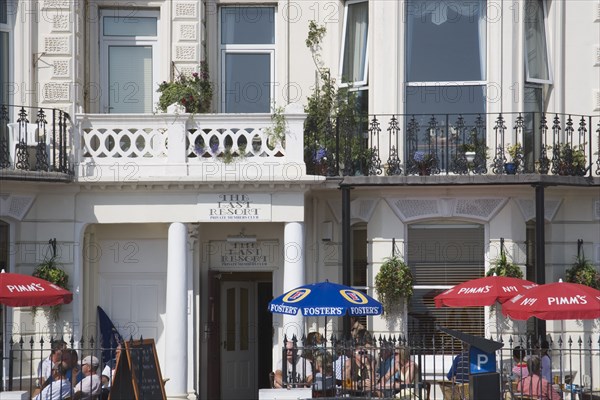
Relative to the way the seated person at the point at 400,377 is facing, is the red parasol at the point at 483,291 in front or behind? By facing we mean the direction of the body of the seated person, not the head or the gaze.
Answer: behind

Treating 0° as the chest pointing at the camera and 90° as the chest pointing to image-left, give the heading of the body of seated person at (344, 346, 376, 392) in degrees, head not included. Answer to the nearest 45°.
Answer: approximately 0°

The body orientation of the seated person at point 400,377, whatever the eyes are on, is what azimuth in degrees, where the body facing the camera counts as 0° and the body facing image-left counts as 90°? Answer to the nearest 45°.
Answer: approximately 45°
